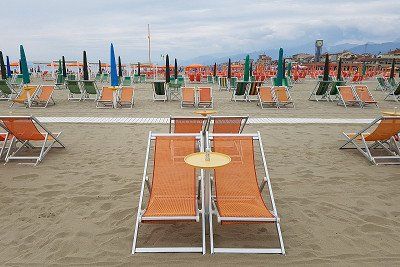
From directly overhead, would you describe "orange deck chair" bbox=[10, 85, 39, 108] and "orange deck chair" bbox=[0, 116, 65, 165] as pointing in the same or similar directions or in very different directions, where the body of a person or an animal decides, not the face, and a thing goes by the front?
very different directions

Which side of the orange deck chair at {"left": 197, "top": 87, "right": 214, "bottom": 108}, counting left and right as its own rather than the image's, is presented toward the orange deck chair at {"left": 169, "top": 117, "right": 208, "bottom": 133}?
front

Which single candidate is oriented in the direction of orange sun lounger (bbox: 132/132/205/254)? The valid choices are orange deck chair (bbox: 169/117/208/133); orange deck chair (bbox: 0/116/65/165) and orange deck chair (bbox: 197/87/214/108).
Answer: orange deck chair (bbox: 197/87/214/108)

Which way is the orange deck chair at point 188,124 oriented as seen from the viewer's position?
away from the camera

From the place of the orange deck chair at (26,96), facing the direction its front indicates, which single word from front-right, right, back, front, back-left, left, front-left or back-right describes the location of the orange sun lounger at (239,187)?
front-left

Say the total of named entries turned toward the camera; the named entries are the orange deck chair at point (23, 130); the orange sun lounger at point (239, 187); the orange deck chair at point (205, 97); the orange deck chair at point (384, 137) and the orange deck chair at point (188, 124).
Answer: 2

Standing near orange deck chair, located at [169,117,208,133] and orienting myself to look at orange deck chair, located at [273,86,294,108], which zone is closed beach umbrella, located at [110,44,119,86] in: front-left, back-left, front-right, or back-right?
front-left

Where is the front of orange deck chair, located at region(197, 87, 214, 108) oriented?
toward the camera

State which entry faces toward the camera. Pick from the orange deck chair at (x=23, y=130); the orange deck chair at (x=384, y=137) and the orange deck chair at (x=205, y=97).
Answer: the orange deck chair at (x=205, y=97)

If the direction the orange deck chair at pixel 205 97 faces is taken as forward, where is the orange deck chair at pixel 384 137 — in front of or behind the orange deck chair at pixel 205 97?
in front

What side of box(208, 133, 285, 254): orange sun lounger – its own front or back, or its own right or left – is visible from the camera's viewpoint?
front

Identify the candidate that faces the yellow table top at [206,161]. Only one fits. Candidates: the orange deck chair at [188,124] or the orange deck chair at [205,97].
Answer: the orange deck chair at [205,97]

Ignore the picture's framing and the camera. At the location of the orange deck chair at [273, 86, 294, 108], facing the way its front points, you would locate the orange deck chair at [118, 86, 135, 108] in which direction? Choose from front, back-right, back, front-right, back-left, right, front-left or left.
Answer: back-right

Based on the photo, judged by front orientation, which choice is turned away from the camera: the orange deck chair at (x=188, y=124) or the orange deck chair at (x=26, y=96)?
the orange deck chair at (x=188, y=124)

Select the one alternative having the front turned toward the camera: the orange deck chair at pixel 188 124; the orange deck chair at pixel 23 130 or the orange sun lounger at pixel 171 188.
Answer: the orange sun lounger
